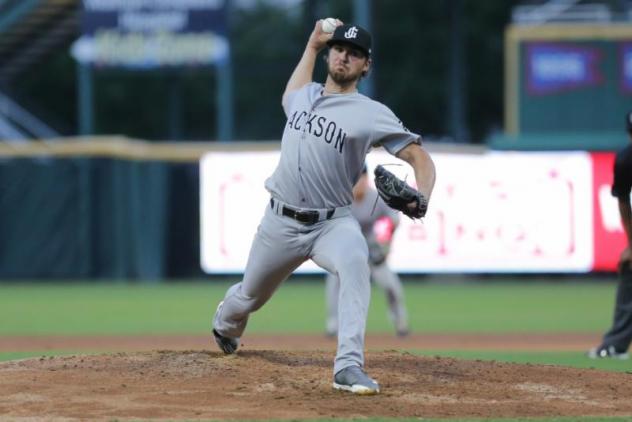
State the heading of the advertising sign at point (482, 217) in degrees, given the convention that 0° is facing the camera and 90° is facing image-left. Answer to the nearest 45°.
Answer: approximately 0°

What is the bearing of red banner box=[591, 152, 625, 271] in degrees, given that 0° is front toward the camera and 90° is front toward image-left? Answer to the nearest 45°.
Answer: approximately 0°

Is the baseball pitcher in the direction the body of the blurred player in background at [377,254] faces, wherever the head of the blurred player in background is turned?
yes

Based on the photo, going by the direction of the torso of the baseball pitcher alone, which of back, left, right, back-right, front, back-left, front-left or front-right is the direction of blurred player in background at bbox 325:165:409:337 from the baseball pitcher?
back

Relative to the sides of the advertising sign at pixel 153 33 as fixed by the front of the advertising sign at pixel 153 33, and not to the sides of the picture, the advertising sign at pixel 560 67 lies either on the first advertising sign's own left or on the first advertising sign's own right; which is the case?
on the first advertising sign's own left

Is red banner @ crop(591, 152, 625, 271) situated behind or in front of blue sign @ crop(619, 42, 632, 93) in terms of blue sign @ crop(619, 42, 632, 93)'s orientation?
in front

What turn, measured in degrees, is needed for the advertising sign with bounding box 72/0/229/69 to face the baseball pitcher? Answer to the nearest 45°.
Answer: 0° — it already faces them

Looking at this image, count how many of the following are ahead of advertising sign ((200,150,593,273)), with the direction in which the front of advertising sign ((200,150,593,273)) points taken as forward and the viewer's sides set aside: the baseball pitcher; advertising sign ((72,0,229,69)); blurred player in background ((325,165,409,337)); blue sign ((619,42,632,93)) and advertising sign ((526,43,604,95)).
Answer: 2

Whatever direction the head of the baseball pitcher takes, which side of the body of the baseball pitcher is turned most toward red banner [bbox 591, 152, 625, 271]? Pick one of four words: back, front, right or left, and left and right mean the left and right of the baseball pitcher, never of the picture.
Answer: back
